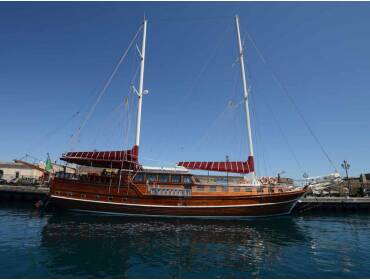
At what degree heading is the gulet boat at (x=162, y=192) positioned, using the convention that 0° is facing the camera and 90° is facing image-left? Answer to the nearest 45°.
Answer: approximately 270°
